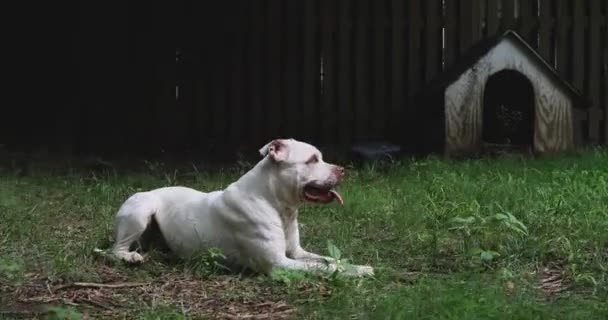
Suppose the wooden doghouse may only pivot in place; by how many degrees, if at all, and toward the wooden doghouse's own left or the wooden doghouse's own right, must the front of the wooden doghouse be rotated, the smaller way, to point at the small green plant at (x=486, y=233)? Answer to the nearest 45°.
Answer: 0° — it already faces it

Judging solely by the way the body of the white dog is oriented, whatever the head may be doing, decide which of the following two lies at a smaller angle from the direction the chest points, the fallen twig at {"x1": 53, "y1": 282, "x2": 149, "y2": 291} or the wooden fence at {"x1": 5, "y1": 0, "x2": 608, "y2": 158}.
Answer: the wooden fence

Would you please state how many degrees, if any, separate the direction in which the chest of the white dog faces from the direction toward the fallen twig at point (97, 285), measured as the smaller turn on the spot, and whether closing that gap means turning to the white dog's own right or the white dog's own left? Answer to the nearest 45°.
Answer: approximately 180°

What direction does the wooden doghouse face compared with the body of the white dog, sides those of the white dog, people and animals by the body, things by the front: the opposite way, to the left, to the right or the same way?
to the right

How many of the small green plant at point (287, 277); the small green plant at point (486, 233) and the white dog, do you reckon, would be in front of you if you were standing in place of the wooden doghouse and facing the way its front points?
3

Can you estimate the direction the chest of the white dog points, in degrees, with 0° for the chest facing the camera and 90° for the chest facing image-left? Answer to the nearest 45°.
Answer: approximately 270°

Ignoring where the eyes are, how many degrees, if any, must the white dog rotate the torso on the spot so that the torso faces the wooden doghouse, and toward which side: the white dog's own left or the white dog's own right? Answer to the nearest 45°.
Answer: approximately 45° to the white dog's own left

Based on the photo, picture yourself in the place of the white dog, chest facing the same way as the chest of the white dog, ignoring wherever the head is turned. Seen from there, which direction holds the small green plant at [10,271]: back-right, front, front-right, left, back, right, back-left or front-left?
back

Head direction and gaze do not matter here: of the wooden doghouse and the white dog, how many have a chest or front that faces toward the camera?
1

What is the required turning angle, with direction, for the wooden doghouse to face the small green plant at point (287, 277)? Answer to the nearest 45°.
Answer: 0° — it already faces it
